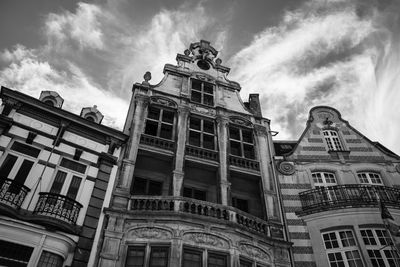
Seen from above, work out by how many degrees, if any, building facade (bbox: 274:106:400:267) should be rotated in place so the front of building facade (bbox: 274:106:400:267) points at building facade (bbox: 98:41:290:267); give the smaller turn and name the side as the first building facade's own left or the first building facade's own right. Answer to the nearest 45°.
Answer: approximately 45° to the first building facade's own right

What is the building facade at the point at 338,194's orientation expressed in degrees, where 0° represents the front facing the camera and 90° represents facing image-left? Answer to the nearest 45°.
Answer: approximately 0°

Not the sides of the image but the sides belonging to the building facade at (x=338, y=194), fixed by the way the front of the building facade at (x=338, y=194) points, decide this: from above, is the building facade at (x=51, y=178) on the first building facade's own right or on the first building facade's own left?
on the first building facade's own right
